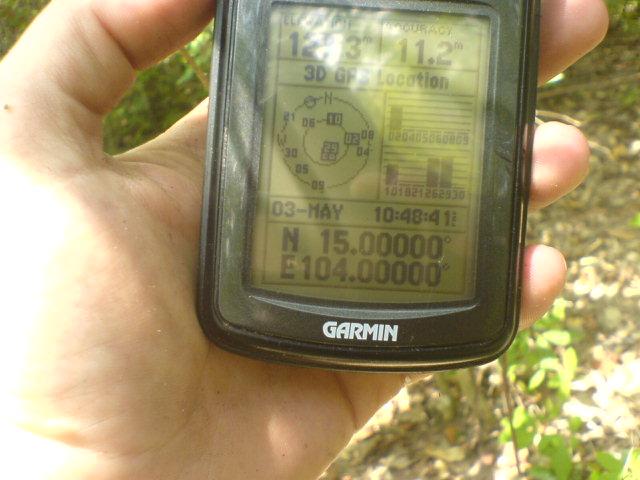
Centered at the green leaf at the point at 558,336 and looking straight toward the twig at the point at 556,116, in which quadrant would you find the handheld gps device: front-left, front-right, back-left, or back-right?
back-left

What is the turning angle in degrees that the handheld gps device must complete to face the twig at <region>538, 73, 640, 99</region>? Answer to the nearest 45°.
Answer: approximately 135° to its left

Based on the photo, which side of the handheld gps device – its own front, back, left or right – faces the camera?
front

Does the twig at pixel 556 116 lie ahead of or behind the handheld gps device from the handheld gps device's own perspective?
behind
